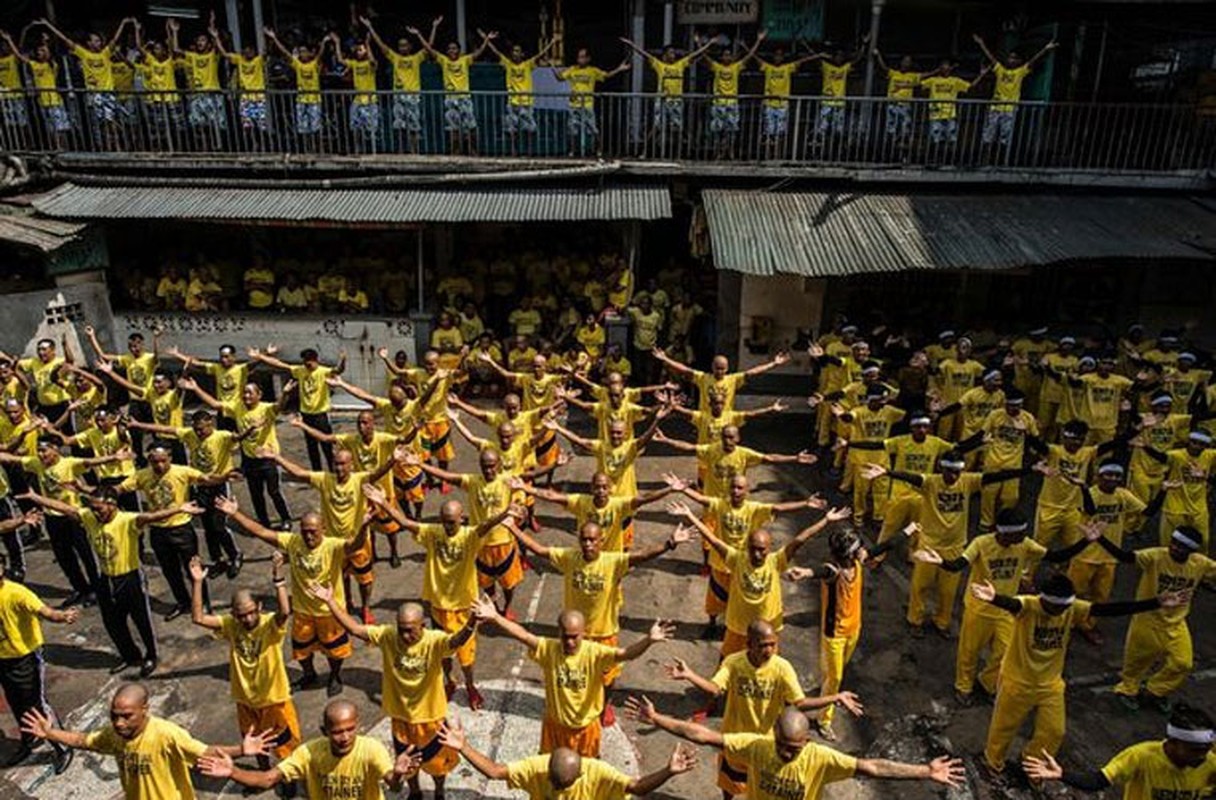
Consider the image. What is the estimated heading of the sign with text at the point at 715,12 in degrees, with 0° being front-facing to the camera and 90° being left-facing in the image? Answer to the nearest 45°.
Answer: approximately 0°
